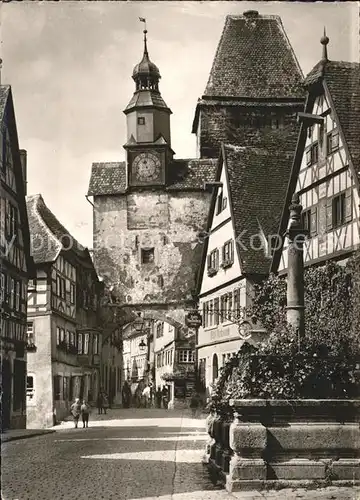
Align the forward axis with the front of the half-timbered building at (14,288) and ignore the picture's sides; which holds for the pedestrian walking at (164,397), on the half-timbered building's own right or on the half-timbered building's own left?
on the half-timbered building's own left

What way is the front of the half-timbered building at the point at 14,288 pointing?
to the viewer's right

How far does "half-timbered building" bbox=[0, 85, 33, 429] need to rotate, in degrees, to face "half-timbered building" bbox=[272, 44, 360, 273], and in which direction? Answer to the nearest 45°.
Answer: approximately 45° to its right

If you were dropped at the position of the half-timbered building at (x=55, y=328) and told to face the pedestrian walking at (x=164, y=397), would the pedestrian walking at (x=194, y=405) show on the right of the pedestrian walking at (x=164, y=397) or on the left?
right

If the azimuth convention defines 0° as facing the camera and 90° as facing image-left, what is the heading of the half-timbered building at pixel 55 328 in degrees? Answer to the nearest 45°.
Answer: approximately 315°

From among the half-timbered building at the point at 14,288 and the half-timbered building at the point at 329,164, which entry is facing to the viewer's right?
the half-timbered building at the point at 14,288

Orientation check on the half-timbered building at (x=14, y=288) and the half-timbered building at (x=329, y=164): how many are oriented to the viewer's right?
1

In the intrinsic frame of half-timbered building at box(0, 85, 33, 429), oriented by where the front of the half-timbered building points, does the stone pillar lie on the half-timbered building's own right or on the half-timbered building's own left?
on the half-timbered building's own right

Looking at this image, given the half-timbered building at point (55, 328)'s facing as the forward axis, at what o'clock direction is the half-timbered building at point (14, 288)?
the half-timbered building at point (14, 288) is roughly at 2 o'clock from the half-timbered building at point (55, 328).

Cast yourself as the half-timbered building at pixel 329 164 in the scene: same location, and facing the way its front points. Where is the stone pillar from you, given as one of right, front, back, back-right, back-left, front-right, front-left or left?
front-left

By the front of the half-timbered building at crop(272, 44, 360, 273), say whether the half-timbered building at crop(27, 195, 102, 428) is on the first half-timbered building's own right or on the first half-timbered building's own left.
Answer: on the first half-timbered building's own right

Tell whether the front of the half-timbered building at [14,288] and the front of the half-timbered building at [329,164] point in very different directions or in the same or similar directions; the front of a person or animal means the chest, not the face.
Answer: very different directions
